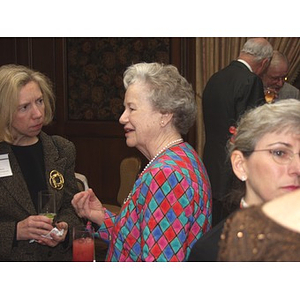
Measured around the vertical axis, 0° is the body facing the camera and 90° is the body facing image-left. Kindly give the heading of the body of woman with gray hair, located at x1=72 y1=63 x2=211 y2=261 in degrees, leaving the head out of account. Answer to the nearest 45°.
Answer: approximately 90°

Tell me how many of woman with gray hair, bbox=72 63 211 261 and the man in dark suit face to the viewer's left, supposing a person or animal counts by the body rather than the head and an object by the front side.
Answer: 1

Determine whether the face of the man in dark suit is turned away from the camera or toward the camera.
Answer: away from the camera

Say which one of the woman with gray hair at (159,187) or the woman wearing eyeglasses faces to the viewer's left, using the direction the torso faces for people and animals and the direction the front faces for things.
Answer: the woman with gray hair

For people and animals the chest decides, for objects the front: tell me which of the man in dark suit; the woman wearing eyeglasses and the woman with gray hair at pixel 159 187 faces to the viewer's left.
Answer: the woman with gray hair

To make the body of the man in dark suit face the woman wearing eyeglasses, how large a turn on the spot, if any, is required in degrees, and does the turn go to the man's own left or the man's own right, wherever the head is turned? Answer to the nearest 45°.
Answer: approximately 135° to the man's own right

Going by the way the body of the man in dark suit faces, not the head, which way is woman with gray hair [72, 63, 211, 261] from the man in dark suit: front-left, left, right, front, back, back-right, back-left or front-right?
back-right

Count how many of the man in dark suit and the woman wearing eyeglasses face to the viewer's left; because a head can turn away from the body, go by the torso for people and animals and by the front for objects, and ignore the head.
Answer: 0

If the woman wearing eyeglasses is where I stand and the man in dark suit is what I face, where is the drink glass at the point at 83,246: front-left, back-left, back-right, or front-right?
front-left

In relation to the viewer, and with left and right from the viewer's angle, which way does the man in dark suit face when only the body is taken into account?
facing away from the viewer and to the right of the viewer

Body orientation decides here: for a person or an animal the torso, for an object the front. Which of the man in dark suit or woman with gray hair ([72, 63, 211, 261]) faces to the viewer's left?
the woman with gray hair

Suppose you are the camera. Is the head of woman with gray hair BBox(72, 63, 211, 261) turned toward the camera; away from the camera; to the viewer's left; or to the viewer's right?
to the viewer's left
